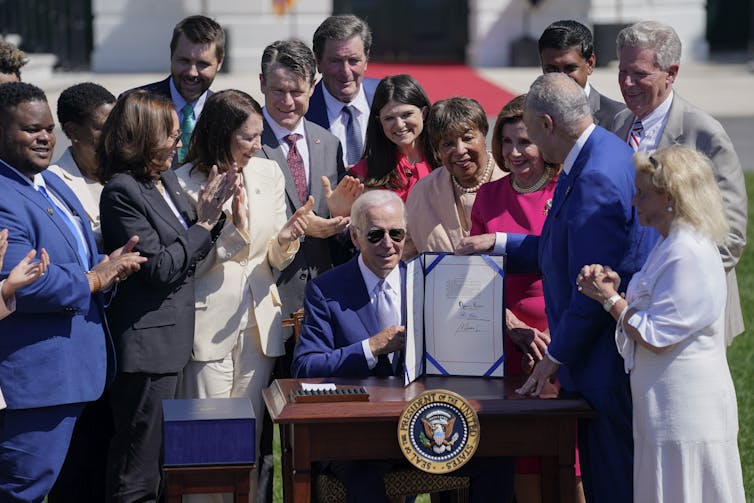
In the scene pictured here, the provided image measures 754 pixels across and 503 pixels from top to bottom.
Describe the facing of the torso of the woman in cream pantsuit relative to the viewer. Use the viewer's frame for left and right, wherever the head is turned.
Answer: facing the viewer and to the right of the viewer

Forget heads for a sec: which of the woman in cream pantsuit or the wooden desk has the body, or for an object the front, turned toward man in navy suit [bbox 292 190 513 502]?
the woman in cream pantsuit

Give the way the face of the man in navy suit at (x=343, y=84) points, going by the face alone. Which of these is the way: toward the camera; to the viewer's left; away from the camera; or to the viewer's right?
toward the camera

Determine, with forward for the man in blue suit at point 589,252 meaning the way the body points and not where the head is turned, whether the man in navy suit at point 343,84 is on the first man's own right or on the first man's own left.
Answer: on the first man's own right

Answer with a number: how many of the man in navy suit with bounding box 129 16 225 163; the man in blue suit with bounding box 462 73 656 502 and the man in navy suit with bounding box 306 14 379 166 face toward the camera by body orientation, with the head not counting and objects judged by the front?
2

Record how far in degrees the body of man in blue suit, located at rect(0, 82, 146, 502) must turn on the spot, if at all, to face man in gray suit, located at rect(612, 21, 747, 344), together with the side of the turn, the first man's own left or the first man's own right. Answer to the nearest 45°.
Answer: approximately 45° to the first man's own left

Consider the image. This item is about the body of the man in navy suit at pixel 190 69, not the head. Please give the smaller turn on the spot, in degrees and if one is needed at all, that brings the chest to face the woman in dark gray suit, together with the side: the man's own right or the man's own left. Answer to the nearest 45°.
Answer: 0° — they already face them

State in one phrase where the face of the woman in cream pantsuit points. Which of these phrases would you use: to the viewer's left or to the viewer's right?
to the viewer's right

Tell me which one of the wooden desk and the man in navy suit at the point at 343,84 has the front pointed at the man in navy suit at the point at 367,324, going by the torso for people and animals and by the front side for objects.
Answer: the man in navy suit at the point at 343,84

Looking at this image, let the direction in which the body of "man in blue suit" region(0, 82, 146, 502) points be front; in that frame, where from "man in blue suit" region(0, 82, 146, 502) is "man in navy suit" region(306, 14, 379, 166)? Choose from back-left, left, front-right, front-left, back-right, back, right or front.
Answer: left

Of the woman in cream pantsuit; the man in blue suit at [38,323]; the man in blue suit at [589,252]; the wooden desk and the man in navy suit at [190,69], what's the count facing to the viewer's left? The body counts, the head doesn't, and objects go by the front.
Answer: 1

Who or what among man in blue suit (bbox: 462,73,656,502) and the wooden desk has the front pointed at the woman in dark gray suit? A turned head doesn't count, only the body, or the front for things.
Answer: the man in blue suit

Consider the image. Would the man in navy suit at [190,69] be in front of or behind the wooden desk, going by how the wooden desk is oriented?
behind

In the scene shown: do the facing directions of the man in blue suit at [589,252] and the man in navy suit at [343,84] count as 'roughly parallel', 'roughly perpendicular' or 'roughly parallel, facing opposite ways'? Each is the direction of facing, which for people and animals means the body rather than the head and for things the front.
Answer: roughly perpendicular

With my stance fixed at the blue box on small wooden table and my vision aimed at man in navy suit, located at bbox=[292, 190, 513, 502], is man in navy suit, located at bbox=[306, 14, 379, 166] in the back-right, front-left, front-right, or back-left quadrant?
front-left

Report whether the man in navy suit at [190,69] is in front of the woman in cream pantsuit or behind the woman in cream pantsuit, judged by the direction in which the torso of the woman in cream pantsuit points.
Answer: behind

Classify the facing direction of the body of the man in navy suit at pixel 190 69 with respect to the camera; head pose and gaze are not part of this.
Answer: toward the camera

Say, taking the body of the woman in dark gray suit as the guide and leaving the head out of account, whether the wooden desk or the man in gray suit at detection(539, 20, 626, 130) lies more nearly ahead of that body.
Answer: the wooden desk

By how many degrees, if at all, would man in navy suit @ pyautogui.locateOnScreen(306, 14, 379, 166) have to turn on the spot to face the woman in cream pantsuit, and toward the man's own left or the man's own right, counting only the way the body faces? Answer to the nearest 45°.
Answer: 0° — they already face them
